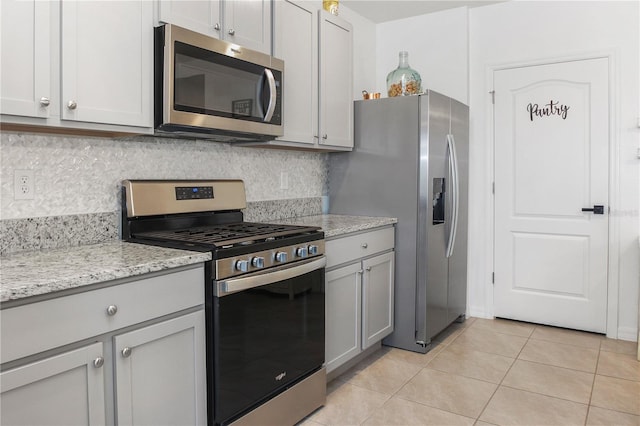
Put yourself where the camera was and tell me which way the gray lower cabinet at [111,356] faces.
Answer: facing the viewer and to the right of the viewer

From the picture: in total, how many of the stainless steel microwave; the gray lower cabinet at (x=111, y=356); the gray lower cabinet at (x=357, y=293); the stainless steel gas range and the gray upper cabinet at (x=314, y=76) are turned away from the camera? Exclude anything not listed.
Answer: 0

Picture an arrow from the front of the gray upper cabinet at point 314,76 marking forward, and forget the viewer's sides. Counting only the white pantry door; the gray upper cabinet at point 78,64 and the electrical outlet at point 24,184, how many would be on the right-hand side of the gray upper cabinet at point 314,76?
2

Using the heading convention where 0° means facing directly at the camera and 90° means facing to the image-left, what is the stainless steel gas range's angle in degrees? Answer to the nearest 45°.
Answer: approximately 315°

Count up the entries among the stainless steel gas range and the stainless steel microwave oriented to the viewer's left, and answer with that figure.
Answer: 0

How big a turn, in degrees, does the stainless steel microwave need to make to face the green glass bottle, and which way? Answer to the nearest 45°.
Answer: approximately 90° to its left

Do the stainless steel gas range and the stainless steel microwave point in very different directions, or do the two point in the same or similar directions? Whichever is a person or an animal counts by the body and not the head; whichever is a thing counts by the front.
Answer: same or similar directions

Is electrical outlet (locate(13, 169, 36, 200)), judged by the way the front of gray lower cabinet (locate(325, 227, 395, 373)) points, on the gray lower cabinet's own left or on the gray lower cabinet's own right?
on the gray lower cabinet's own right

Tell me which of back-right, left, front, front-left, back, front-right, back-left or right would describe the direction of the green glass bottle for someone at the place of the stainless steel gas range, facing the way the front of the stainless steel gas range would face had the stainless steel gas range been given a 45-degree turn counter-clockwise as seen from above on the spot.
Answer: front-left

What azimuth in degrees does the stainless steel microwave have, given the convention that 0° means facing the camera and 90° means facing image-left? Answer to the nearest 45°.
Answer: approximately 315°

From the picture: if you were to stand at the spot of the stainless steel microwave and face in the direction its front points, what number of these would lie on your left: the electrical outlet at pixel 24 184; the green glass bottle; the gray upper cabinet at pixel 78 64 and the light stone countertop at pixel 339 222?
2

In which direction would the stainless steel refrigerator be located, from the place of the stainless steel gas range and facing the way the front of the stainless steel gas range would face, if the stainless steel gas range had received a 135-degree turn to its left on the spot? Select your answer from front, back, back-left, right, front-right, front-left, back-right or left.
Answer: front-right

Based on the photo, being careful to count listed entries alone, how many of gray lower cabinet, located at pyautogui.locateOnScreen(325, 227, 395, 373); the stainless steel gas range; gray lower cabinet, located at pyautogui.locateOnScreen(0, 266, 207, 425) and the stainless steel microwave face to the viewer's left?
0

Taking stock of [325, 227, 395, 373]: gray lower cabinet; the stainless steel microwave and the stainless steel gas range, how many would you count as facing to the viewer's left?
0

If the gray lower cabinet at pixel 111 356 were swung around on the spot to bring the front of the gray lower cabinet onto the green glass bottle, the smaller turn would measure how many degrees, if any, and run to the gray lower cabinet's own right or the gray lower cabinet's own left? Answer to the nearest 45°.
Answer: approximately 90° to the gray lower cabinet's own left

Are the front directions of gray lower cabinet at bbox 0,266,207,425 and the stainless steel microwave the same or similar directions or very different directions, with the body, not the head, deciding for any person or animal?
same or similar directions
